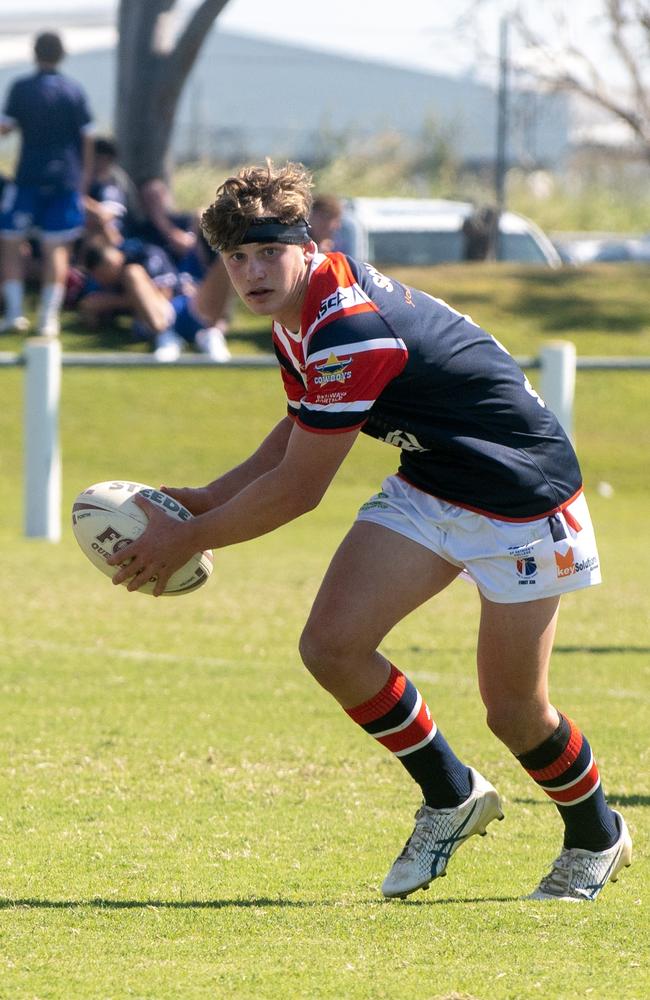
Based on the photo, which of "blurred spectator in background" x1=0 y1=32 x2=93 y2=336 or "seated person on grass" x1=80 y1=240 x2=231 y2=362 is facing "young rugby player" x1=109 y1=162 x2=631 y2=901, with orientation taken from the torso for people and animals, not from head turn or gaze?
the seated person on grass

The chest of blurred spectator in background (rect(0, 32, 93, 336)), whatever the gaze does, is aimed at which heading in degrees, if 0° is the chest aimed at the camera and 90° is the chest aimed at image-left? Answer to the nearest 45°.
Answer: approximately 180°

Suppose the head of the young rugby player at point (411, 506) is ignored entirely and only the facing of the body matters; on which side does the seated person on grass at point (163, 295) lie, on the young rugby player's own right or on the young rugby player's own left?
on the young rugby player's own right

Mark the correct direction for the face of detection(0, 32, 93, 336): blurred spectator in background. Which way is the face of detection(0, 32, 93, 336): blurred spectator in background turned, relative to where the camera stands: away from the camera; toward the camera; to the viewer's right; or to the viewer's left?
away from the camera

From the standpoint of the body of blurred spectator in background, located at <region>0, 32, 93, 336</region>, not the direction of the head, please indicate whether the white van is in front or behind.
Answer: in front

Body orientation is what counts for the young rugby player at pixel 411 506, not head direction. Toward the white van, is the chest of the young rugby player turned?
no

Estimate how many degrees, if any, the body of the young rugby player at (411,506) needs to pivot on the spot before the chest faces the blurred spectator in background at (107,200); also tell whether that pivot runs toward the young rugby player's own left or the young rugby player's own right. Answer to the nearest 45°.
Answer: approximately 135° to the young rugby player's own right

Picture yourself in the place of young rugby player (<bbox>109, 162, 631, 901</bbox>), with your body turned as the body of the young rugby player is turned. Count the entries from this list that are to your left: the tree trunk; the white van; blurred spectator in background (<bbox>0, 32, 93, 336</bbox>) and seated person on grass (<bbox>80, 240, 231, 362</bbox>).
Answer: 0

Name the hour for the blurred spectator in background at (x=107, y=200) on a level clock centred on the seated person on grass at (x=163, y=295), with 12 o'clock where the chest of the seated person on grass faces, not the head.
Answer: The blurred spectator in background is roughly at 5 o'clock from the seated person on grass.

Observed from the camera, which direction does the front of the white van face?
facing to the right of the viewer

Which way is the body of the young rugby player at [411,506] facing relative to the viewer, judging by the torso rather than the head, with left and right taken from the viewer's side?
facing the viewer and to the left of the viewer

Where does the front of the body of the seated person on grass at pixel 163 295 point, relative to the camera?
toward the camera

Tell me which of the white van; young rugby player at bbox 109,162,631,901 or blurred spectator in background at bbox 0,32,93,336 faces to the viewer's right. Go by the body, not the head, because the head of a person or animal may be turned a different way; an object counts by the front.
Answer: the white van

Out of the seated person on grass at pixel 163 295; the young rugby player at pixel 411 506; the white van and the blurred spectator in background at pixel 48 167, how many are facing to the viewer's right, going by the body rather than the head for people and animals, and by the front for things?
1
